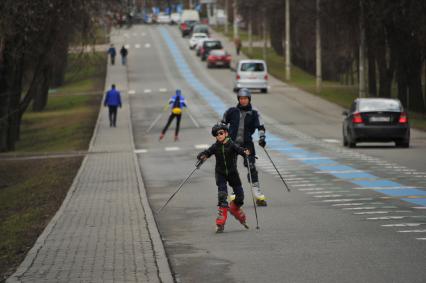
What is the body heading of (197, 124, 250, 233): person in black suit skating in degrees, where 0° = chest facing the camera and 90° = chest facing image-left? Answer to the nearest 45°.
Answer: approximately 0°

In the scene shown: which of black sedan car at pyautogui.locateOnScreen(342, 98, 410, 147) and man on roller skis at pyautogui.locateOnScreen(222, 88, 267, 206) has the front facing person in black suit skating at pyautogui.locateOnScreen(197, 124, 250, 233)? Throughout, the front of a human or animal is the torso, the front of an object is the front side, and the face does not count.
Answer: the man on roller skis

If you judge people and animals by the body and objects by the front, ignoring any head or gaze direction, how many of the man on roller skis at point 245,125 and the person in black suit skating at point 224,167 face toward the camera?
2

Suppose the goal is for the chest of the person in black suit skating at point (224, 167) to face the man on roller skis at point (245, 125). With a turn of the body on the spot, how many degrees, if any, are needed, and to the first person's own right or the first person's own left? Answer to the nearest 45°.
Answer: approximately 180°

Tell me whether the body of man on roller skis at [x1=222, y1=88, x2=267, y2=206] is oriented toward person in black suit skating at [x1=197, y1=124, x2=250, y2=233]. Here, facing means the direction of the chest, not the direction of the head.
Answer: yes

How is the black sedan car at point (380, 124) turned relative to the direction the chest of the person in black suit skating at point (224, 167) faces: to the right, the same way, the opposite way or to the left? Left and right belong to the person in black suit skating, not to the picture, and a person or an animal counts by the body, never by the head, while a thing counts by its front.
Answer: the opposite way

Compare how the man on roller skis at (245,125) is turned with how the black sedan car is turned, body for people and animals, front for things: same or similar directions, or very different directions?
very different directions

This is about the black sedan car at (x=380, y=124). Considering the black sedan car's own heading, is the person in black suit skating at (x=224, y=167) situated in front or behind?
behind

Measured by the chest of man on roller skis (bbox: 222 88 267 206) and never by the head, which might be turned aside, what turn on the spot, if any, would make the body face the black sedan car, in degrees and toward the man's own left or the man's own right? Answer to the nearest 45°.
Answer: approximately 180°

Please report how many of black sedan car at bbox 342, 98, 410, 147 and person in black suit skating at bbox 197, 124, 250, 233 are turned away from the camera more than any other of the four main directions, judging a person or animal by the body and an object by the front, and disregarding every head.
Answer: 1

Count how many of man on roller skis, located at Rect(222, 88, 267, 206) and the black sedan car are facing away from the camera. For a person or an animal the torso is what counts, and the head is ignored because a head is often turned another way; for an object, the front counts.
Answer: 1

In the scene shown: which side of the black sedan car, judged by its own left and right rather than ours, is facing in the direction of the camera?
back
